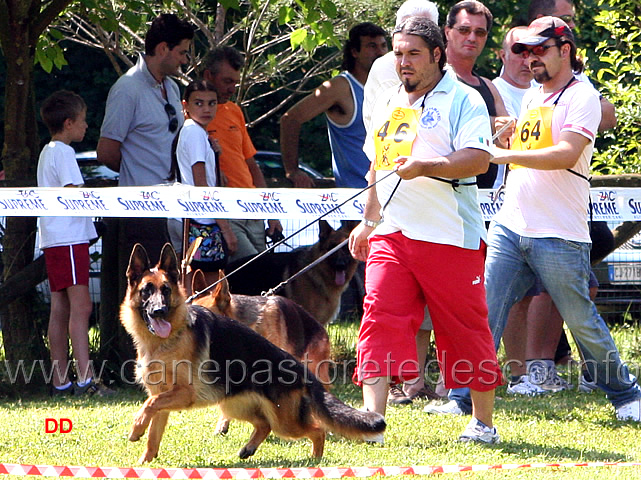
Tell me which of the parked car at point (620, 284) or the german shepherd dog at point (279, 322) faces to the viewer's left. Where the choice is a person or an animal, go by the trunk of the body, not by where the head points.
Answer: the german shepherd dog

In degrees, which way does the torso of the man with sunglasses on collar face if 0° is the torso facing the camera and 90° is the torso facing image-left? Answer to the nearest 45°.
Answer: approximately 315°

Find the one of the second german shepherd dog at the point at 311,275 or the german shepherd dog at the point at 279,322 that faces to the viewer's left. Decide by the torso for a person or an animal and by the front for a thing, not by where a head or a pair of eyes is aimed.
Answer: the german shepherd dog

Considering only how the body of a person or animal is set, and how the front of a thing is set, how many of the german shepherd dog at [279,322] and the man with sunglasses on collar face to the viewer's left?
1

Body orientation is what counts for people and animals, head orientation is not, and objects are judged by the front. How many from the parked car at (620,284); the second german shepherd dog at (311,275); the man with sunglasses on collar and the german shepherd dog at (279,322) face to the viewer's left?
1

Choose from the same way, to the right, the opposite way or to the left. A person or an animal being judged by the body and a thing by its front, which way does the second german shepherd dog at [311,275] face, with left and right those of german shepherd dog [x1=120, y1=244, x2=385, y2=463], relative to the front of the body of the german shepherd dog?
the opposite way

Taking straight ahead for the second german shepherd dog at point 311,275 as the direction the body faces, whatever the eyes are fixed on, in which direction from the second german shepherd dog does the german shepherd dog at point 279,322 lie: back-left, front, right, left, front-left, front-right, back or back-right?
front-right

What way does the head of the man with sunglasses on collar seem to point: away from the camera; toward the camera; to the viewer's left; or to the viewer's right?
to the viewer's right

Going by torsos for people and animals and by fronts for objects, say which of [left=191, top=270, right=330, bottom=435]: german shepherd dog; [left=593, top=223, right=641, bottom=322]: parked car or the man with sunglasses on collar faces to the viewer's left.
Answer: the german shepherd dog

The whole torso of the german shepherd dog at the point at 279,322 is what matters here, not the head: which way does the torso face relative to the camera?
to the viewer's left

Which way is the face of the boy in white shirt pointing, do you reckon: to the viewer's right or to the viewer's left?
to the viewer's right

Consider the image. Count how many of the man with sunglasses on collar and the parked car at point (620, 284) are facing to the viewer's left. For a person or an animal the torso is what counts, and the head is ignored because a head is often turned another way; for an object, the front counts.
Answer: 0

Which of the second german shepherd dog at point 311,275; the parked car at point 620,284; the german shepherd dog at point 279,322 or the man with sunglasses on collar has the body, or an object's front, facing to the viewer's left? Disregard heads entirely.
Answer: the german shepherd dog

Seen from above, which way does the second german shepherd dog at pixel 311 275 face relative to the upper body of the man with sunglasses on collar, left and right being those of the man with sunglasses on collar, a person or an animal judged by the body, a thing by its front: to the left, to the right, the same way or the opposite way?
the same way
